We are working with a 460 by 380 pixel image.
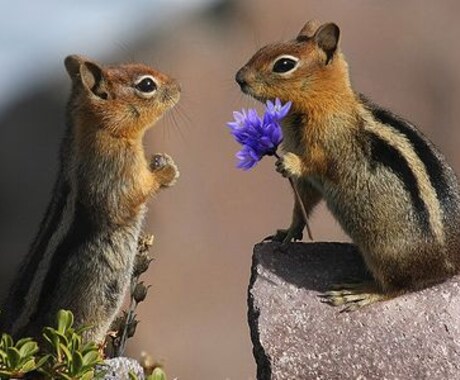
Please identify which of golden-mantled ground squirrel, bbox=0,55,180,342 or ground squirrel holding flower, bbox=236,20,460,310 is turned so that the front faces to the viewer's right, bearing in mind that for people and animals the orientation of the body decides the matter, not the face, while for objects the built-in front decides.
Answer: the golden-mantled ground squirrel

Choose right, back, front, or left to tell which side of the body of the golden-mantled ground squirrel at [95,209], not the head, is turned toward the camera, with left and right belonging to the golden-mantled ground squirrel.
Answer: right

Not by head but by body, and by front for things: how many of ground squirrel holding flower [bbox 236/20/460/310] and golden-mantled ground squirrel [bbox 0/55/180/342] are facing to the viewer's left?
1

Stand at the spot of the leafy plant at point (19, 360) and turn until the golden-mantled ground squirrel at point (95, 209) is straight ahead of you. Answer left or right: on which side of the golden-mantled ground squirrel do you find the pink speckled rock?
right

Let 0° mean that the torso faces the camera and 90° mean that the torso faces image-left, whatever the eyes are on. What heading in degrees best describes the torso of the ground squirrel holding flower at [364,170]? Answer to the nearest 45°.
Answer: approximately 90°
